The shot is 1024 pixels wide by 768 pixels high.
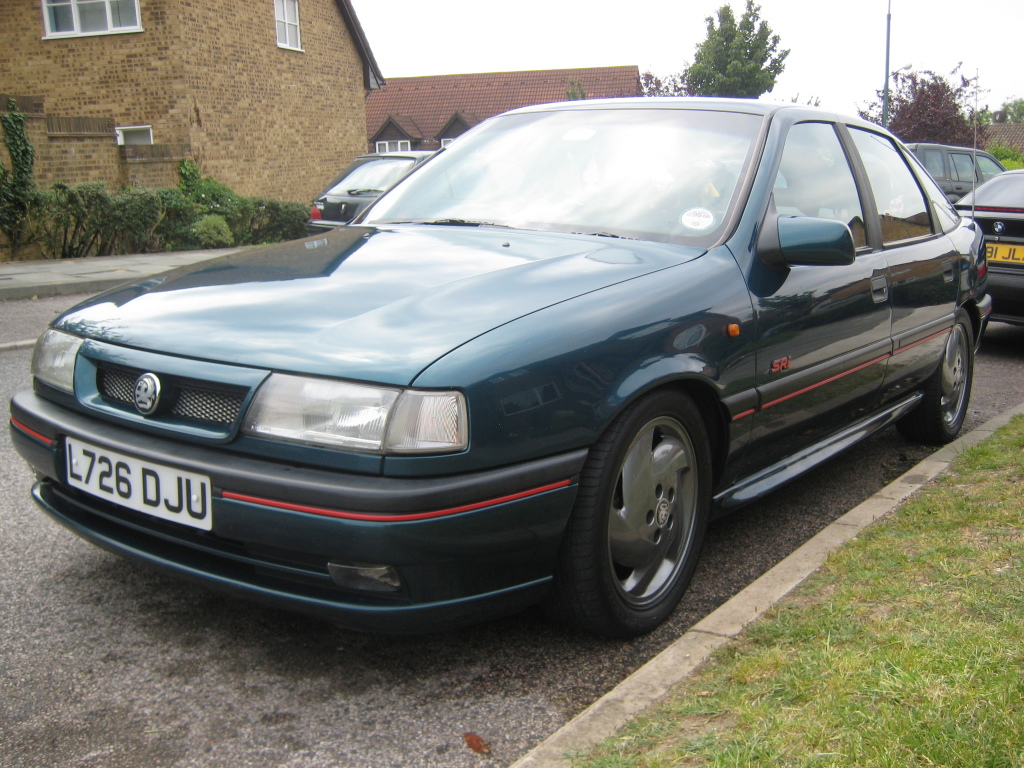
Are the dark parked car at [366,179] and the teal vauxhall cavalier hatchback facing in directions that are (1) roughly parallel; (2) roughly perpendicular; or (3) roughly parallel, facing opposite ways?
roughly parallel, facing opposite ways

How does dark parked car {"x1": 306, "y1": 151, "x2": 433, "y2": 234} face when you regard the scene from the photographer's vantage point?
facing away from the viewer and to the right of the viewer

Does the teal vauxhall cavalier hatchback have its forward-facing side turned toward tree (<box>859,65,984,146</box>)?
no

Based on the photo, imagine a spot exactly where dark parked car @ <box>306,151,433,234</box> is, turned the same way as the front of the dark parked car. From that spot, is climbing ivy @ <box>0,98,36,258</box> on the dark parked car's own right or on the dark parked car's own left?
on the dark parked car's own left

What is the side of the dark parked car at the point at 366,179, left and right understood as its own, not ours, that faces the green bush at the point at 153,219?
left

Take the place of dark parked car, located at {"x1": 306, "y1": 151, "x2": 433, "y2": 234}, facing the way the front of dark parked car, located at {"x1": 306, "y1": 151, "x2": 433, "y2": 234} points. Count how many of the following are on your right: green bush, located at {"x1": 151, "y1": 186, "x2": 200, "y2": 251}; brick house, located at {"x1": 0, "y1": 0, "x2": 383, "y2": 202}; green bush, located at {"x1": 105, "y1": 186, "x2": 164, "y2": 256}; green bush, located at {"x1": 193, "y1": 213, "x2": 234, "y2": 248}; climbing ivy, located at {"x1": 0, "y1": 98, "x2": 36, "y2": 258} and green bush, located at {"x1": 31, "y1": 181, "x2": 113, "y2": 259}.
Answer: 0

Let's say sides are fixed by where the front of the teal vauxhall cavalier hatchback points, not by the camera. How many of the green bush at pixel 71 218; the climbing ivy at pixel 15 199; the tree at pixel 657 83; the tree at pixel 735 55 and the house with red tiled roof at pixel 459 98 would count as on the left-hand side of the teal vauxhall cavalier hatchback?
0

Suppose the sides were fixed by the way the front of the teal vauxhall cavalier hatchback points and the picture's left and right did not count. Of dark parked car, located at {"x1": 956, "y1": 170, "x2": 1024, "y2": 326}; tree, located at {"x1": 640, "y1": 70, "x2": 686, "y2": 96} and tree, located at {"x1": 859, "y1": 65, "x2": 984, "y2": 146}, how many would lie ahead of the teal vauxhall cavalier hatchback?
0

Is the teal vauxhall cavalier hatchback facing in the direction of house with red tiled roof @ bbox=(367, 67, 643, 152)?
no

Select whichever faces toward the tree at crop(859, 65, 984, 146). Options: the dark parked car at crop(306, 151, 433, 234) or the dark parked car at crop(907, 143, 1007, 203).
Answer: the dark parked car at crop(306, 151, 433, 234)

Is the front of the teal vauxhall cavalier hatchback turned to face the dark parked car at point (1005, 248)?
no

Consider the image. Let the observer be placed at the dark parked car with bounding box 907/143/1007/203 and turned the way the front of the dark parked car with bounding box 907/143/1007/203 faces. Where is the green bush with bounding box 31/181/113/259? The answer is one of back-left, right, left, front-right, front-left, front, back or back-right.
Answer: back-right

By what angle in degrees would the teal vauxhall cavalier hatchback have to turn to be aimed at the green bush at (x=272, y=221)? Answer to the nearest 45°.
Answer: approximately 135° to its right

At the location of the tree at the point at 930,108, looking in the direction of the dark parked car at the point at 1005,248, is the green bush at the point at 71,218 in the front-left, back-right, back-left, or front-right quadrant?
front-right
